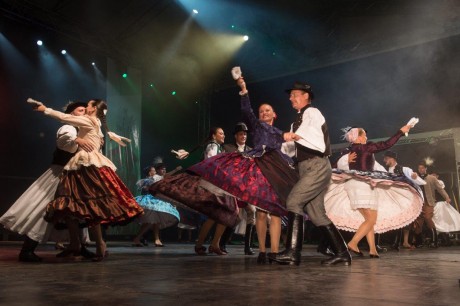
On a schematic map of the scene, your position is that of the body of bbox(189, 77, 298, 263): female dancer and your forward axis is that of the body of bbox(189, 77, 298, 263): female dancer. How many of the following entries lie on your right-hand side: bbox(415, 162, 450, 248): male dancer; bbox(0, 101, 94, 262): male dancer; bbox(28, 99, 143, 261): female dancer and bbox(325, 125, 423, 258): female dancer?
2

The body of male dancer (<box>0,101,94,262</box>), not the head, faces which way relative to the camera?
to the viewer's right

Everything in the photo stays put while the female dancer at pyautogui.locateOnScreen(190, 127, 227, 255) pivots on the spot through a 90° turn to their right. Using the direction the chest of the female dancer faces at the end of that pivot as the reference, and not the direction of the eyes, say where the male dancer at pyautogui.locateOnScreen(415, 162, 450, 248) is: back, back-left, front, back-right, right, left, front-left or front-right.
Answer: back-left

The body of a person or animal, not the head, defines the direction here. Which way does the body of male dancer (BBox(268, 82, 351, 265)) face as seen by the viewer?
to the viewer's left

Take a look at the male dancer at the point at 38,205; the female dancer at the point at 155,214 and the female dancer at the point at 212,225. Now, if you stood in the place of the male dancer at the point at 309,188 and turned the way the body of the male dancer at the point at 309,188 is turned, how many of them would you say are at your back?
0

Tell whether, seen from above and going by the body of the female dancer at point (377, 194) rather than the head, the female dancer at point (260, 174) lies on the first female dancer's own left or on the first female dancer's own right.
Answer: on the first female dancer's own right

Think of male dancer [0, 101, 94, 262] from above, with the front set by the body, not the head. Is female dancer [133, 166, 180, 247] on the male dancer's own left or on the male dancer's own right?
on the male dancer's own left

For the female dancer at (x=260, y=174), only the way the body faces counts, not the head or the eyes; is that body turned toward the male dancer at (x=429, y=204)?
no

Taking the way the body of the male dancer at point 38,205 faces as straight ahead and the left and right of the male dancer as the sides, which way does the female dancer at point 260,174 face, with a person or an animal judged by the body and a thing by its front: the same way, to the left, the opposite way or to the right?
to the right

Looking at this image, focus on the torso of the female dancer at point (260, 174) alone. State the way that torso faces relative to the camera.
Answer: toward the camera

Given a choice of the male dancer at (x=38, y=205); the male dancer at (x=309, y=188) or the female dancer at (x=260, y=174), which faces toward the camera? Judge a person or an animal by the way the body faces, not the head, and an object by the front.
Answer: the female dancer

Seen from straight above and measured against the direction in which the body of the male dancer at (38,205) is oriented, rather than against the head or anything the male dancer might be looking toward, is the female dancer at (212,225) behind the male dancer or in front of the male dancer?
in front

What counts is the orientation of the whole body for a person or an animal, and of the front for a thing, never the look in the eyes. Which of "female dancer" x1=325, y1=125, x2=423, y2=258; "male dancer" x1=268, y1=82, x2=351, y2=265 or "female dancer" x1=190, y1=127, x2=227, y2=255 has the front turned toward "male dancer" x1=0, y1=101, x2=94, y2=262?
"male dancer" x1=268, y1=82, x2=351, y2=265
